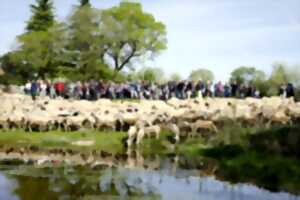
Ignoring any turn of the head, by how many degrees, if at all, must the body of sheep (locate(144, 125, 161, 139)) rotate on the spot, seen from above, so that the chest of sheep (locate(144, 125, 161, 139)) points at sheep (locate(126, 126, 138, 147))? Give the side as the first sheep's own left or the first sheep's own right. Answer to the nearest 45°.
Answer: approximately 45° to the first sheep's own left

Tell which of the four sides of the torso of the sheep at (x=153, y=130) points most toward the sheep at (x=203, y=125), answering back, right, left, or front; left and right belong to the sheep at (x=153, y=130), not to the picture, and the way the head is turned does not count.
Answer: back

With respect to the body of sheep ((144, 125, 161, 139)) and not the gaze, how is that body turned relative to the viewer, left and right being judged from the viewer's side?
facing to the left of the viewer
